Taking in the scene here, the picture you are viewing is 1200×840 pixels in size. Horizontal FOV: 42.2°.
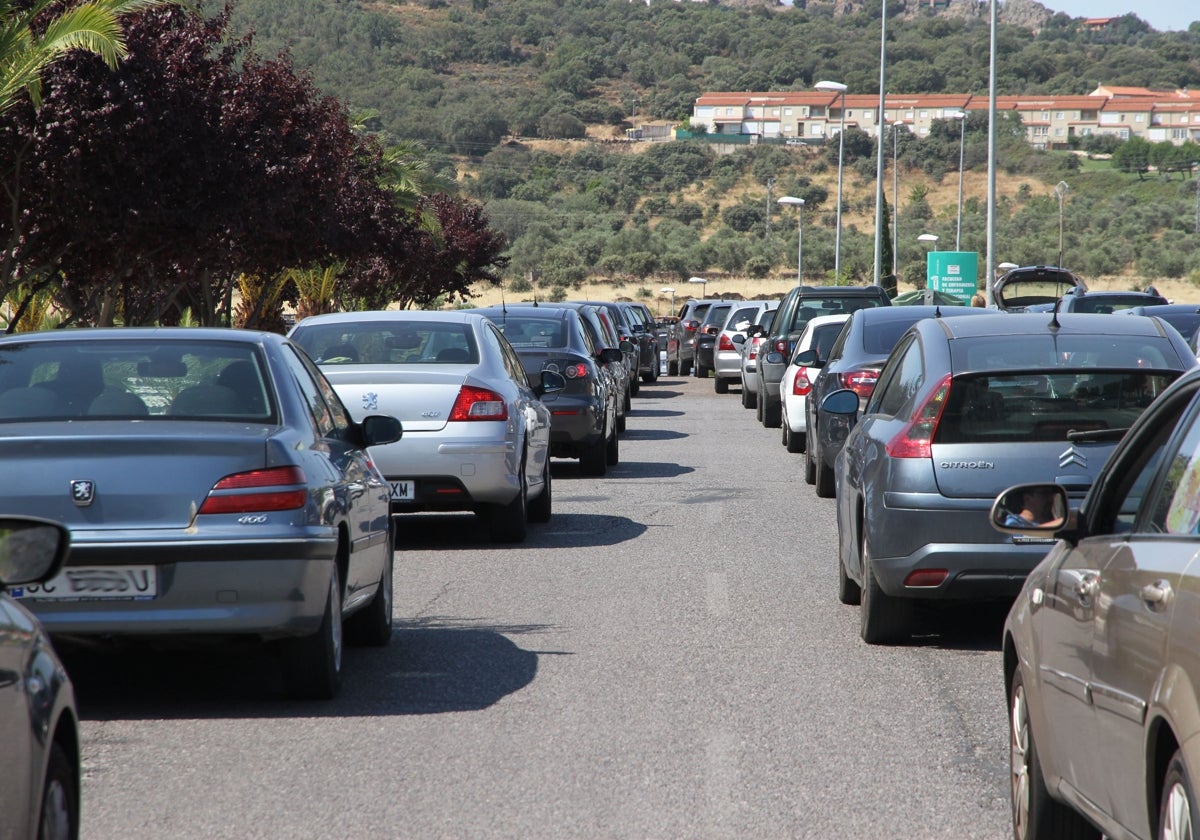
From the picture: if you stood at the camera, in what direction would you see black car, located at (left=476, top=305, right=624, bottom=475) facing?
facing away from the viewer

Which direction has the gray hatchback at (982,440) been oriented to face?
away from the camera

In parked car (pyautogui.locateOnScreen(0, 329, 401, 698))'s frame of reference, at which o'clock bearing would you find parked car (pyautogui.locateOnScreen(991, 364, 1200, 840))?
parked car (pyautogui.locateOnScreen(991, 364, 1200, 840)) is roughly at 5 o'clock from parked car (pyautogui.locateOnScreen(0, 329, 401, 698)).

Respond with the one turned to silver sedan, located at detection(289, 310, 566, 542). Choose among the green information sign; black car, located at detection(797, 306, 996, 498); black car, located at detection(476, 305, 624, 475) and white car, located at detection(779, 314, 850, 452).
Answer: the green information sign

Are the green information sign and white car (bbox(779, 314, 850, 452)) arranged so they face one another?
yes

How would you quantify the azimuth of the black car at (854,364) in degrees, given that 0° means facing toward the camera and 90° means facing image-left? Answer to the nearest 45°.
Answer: approximately 180°

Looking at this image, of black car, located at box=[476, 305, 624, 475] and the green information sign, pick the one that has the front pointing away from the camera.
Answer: the black car

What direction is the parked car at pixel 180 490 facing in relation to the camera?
away from the camera

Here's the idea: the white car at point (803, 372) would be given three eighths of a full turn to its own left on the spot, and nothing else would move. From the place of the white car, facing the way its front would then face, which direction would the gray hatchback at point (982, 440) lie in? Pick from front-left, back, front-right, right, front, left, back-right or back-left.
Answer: front-left

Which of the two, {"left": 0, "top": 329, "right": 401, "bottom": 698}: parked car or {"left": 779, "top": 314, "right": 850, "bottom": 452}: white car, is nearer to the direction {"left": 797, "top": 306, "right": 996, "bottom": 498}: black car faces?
the white car

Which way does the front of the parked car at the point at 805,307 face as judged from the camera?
facing away from the viewer

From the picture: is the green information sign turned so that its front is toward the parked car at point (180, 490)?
yes
